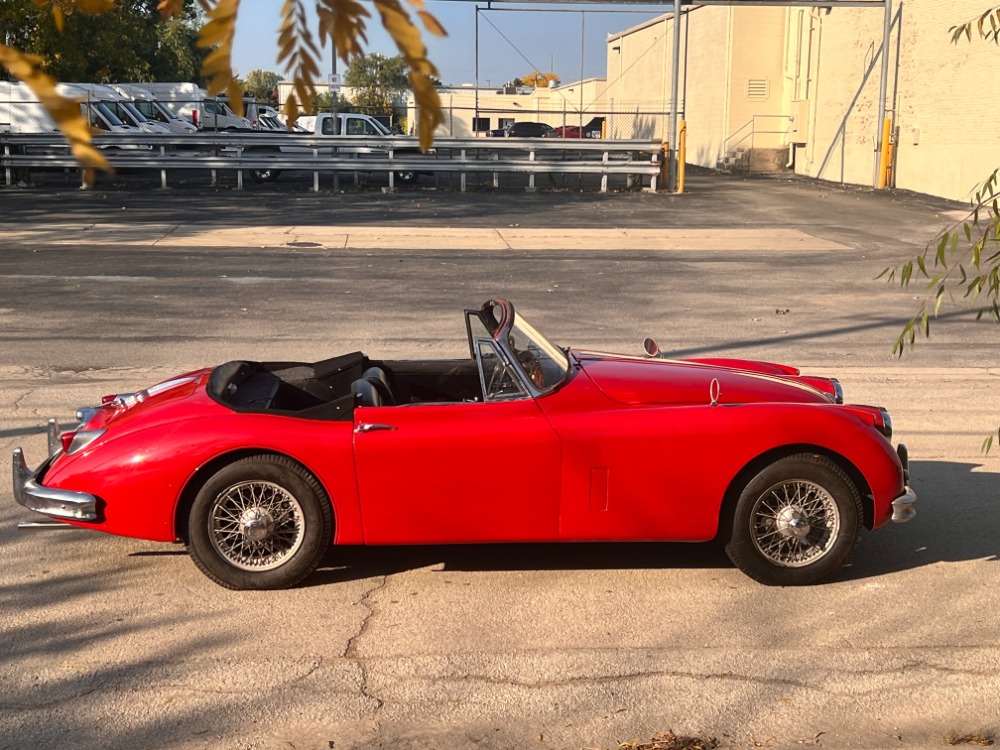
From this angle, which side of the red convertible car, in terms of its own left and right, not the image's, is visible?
right

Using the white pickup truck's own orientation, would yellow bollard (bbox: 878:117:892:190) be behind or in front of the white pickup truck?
in front

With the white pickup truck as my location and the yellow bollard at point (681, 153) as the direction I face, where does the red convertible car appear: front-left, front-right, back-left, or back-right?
front-right

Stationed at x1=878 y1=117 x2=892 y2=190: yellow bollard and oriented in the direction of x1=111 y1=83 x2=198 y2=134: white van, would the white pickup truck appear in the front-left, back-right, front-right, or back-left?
front-left

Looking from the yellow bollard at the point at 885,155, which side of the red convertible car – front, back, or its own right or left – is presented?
left

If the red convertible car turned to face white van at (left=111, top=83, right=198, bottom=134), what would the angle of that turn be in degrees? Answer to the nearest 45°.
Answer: approximately 90° to its left

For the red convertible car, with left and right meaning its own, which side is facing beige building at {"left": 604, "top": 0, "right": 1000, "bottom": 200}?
left
